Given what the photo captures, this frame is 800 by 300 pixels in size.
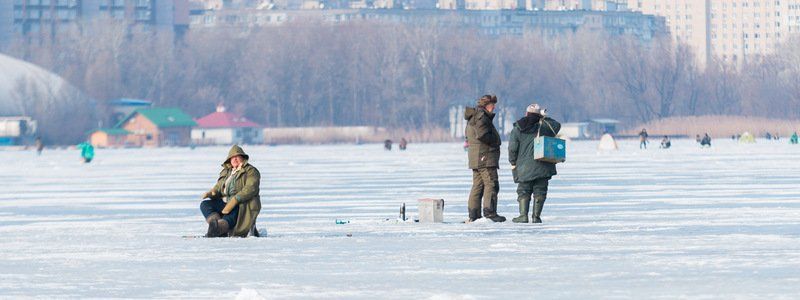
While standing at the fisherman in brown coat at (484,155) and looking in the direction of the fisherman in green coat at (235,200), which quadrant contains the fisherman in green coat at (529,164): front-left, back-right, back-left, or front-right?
back-left

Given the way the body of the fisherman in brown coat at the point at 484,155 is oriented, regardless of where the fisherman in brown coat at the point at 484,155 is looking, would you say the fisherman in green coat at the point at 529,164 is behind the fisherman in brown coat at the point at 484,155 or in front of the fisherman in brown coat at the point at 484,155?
in front

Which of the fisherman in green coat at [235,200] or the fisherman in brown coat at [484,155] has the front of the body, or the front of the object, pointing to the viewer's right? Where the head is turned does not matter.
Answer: the fisherman in brown coat at [484,155]

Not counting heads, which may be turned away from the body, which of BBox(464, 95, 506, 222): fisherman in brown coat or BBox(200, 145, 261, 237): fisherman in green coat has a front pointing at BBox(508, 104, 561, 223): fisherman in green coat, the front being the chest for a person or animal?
BBox(464, 95, 506, 222): fisherman in brown coat

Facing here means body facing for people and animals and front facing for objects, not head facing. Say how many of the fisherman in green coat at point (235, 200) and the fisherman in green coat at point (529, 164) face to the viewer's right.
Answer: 0

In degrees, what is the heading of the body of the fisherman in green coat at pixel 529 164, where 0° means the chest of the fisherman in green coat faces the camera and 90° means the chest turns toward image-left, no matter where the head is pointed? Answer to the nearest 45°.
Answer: approximately 135°

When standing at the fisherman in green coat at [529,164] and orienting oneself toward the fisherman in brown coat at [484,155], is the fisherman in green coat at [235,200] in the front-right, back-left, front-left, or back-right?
front-left

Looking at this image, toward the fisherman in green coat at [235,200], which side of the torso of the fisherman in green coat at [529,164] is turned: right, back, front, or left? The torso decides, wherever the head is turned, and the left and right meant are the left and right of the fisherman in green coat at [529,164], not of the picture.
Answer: left

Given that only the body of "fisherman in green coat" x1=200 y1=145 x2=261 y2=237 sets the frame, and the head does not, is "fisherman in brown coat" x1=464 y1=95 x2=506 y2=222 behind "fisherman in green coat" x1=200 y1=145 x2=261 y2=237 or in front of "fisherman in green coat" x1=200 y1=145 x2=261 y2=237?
behind

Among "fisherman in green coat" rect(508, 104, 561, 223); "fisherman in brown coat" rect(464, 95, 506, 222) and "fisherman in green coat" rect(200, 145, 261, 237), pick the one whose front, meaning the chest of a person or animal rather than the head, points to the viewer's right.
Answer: "fisherman in brown coat" rect(464, 95, 506, 222)

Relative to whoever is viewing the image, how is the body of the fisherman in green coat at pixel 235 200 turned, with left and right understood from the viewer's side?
facing the viewer and to the left of the viewer

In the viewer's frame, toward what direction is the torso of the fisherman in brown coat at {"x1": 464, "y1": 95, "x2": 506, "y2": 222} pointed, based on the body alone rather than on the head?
to the viewer's right

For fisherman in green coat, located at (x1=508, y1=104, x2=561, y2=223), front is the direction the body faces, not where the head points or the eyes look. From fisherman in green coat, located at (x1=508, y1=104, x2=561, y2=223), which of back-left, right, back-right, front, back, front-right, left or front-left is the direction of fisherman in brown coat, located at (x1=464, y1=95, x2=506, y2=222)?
front-left
